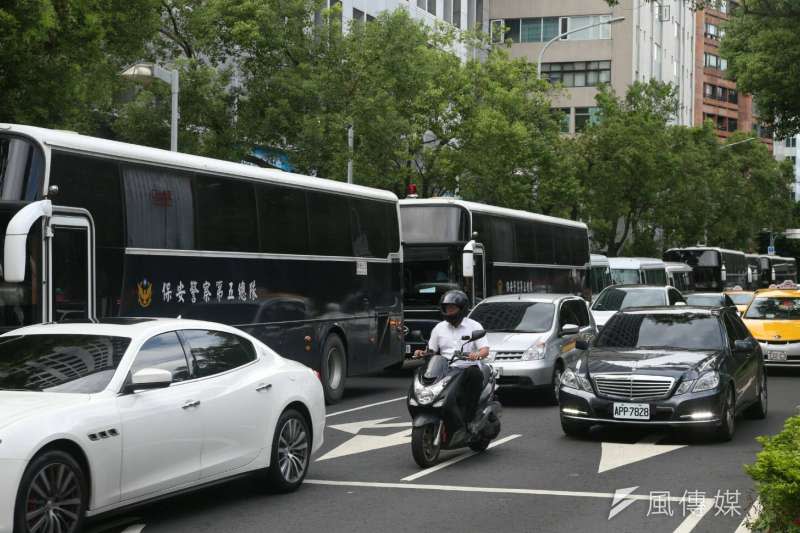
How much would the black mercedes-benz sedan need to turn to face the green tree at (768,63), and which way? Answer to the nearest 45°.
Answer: approximately 180°

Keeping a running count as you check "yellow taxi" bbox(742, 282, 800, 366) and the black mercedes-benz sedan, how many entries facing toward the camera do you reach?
2

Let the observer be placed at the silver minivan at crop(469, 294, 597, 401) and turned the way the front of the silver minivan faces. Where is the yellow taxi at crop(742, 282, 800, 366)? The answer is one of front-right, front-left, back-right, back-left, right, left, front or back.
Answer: back

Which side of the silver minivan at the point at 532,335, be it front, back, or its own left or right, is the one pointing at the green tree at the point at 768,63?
back

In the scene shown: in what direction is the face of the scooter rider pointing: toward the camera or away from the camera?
toward the camera

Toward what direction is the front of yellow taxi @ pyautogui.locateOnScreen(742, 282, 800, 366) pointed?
toward the camera

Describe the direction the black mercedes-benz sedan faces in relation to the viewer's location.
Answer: facing the viewer

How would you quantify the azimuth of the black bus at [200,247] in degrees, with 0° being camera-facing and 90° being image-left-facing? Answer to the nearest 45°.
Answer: approximately 45°

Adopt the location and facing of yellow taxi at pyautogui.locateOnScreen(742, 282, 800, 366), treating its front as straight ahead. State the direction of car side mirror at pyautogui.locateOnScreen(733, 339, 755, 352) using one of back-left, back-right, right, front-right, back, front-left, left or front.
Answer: front

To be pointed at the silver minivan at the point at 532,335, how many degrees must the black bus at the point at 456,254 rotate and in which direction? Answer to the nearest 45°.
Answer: approximately 45° to its left

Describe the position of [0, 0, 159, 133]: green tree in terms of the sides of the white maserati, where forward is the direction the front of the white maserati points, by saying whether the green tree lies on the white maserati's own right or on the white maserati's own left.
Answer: on the white maserati's own right

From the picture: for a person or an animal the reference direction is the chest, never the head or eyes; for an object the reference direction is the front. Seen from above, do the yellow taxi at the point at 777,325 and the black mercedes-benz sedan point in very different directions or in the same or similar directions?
same or similar directions

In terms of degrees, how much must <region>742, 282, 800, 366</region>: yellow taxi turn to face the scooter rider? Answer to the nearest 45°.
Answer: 0° — it already faces them

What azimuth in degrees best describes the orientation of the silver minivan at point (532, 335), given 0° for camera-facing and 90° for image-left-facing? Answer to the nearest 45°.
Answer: approximately 45°
